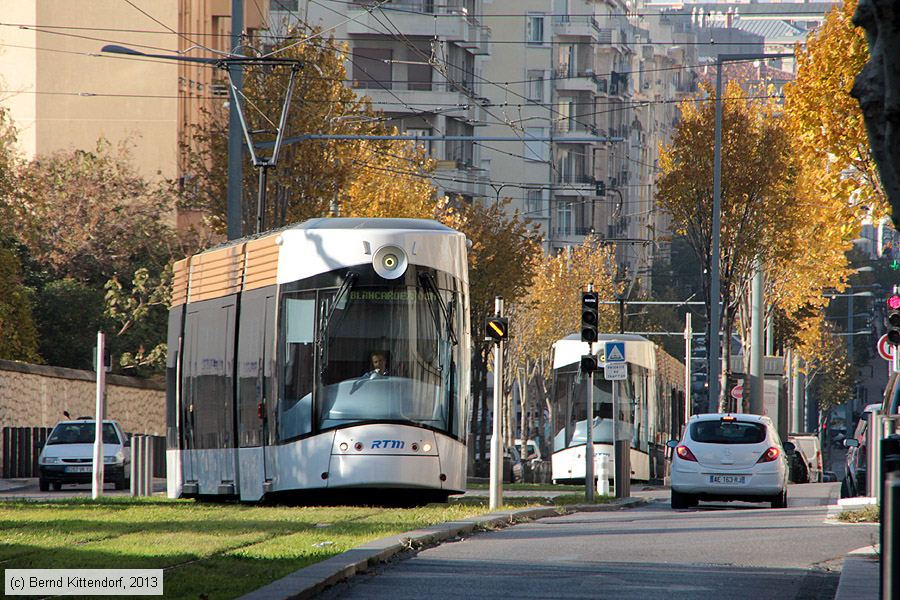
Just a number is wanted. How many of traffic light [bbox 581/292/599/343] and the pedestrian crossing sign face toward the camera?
2

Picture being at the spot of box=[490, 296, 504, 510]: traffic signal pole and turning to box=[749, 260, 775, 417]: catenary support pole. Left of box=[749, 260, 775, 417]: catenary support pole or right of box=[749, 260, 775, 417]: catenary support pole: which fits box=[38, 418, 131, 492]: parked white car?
left

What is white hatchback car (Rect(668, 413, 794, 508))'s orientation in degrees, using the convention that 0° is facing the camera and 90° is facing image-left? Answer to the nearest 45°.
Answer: approximately 180°

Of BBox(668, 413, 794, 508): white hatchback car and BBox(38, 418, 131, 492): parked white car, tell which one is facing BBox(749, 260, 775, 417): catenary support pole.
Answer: the white hatchback car

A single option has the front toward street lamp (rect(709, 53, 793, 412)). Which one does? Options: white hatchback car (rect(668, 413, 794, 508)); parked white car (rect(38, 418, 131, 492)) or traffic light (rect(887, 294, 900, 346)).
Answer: the white hatchback car

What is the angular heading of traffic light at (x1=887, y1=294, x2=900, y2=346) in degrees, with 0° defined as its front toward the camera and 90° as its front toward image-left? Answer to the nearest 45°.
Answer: approximately 0°
